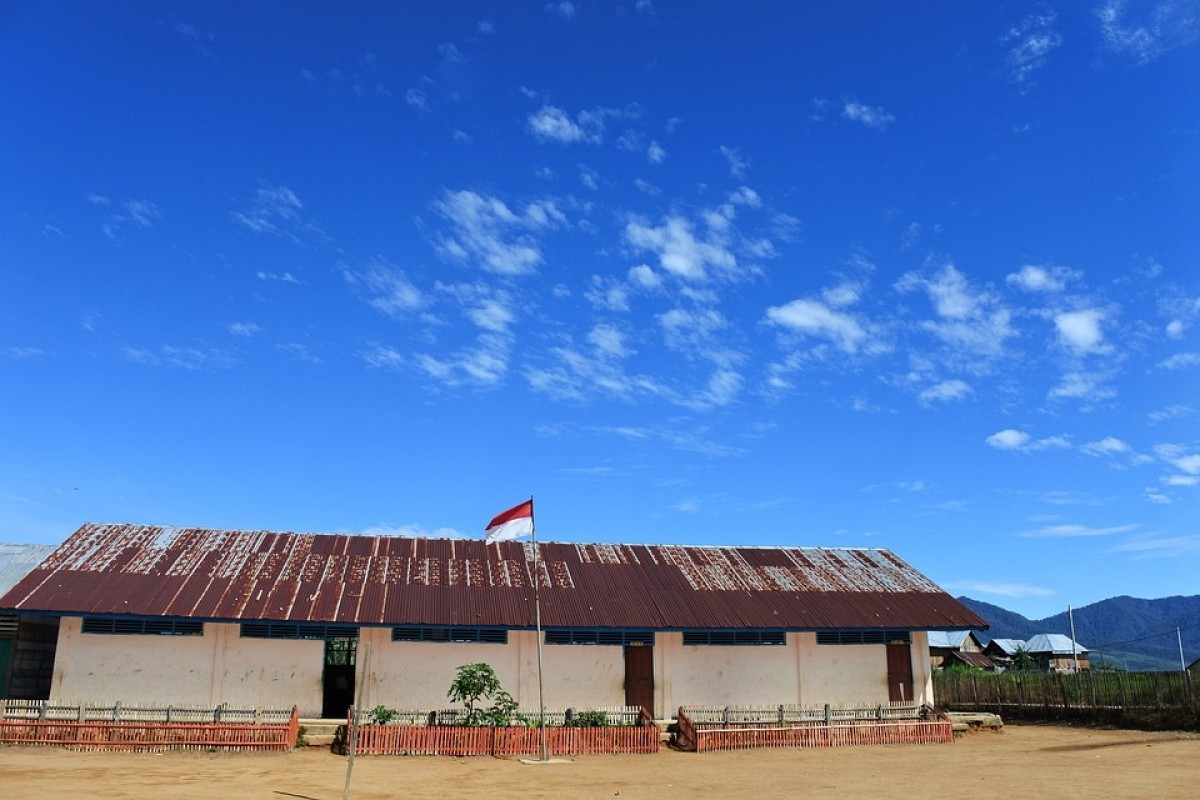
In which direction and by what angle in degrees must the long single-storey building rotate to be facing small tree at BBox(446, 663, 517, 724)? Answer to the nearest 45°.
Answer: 0° — it already faces it

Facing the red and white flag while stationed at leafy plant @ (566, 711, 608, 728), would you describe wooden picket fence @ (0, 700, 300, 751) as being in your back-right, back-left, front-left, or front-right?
front-right

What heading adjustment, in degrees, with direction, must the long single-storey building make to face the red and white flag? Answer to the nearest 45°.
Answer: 0° — it already faces it

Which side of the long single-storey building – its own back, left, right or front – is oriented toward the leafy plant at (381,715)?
front

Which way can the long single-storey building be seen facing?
toward the camera

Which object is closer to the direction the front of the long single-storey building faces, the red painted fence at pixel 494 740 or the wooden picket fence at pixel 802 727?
the red painted fence

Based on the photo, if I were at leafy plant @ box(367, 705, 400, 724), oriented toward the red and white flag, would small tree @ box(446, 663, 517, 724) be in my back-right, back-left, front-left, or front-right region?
front-left
